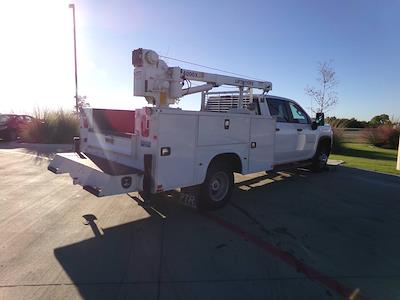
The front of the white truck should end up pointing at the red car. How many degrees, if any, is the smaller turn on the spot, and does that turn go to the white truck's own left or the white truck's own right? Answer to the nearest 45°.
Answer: approximately 90° to the white truck's own left

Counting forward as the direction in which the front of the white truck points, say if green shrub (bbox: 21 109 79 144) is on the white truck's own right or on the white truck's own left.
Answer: on the white truck's own left

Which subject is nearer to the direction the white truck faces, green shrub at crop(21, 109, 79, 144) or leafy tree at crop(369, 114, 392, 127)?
the leafy tree

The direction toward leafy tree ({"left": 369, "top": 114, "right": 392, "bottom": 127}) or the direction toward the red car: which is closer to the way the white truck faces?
the leafy tree

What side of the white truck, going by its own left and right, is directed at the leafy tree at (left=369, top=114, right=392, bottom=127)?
front

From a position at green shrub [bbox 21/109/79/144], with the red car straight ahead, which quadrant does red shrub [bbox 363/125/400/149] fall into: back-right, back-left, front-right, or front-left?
back-right

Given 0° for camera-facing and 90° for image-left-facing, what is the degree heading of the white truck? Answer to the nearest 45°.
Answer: approximately 225°
